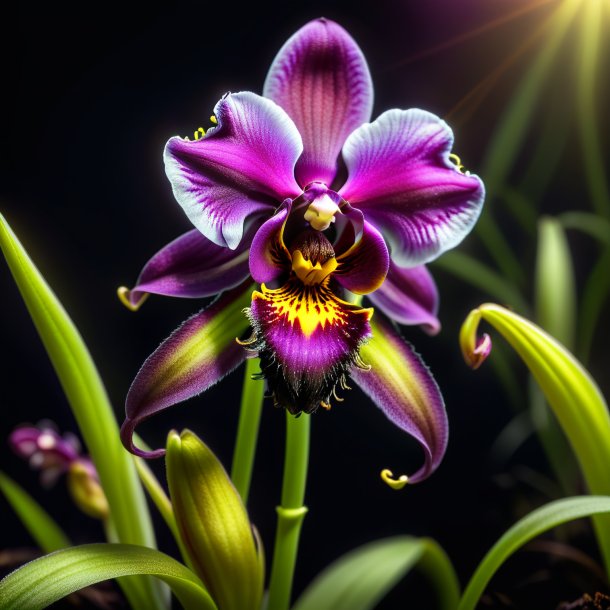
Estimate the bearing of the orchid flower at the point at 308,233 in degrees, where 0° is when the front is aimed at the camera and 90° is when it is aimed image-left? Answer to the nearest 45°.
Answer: approximately 0°

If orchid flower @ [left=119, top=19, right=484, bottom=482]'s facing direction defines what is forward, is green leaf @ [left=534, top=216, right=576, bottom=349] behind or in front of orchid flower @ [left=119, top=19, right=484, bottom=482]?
behind

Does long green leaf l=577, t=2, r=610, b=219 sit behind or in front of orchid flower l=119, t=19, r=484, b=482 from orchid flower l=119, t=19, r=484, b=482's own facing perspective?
behind
